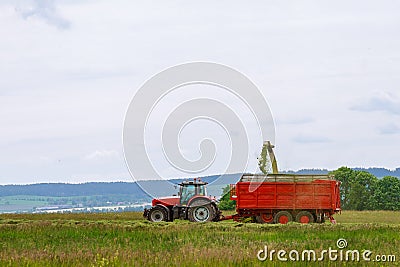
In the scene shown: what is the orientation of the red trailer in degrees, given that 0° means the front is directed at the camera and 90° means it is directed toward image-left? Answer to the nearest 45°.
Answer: approximately 90°

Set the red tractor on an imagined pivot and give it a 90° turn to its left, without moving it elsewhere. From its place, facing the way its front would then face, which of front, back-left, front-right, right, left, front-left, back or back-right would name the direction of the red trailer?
left

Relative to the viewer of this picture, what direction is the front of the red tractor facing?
facing to the left of the viewer
